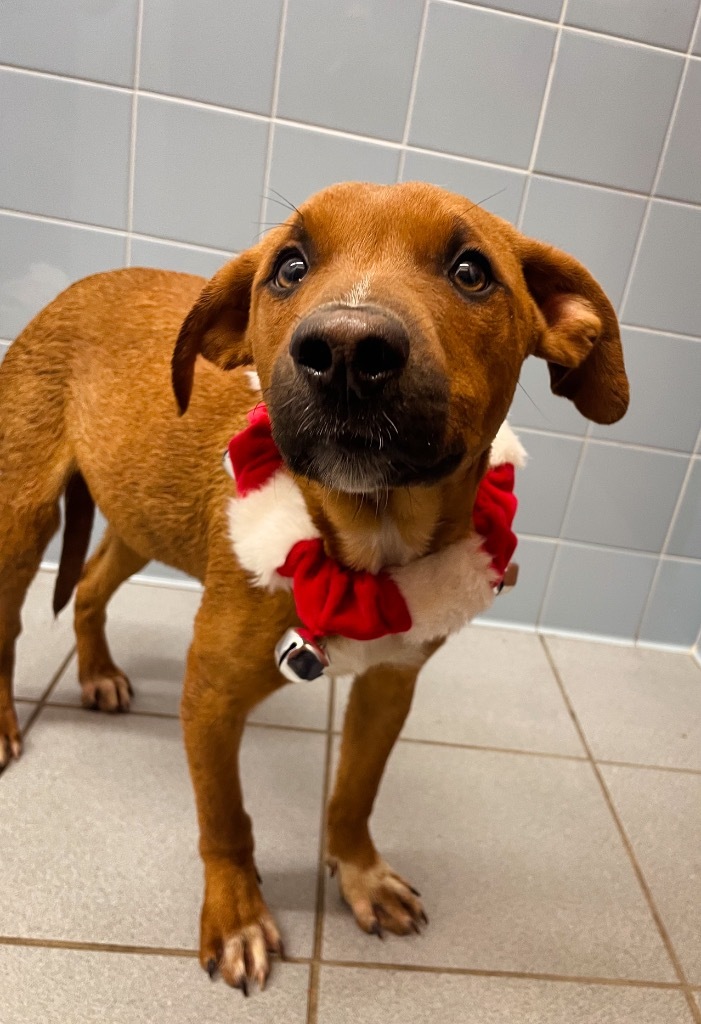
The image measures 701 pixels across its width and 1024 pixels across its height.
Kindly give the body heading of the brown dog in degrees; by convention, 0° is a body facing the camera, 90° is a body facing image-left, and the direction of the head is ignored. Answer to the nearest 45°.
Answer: approximately 315°
